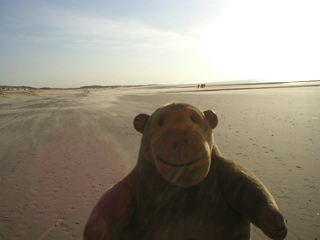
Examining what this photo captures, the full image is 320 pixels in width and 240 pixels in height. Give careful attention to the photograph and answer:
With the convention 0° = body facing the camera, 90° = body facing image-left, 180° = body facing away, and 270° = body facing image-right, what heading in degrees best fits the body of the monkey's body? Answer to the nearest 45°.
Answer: approximately 0°
